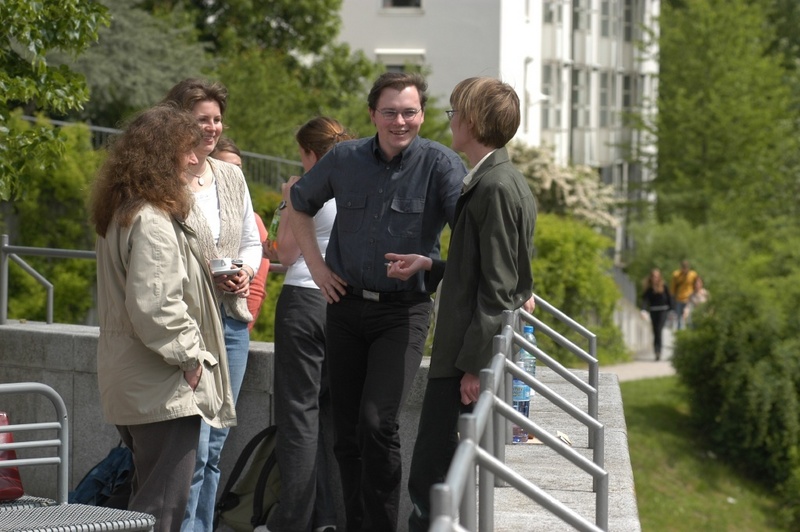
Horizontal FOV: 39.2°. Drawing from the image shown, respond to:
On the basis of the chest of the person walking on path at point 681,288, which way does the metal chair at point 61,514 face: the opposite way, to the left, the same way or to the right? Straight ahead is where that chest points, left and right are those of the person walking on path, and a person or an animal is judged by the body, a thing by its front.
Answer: to the left

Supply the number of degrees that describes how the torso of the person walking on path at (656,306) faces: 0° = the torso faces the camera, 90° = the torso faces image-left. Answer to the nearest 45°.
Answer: approximately 0°

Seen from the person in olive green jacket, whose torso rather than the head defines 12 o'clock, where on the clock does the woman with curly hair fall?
The woman with curly hair is roughly at 12 o'clock from the person in olive green jacket.

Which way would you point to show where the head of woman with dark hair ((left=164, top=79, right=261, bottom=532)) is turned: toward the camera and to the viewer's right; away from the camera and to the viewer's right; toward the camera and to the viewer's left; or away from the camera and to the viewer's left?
toward the camera and to the viewer's right

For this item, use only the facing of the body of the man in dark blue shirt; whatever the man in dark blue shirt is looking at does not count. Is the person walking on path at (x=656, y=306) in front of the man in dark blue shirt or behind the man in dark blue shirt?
behind

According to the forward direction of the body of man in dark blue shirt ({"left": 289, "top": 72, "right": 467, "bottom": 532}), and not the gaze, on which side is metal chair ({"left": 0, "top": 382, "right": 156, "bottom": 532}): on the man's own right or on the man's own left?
on the man's own right

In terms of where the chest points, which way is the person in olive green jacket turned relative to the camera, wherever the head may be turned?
to the viewer's left

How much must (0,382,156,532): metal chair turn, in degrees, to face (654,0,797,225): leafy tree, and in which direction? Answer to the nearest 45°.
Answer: approximately 90° to its left

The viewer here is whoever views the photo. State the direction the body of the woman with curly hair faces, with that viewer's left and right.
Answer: facing to the right of the viewer

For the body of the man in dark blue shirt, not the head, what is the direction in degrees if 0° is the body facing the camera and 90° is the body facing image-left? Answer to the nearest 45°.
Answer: approximately 0°
